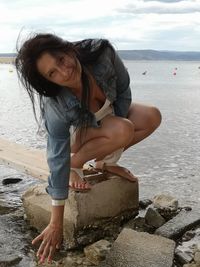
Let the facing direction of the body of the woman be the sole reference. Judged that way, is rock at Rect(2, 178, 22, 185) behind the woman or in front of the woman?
behind

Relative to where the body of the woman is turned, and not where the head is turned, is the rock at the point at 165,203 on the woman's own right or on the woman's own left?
on the woman's own left

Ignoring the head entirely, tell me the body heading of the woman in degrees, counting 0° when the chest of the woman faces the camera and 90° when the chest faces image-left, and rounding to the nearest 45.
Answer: approximately 315°
